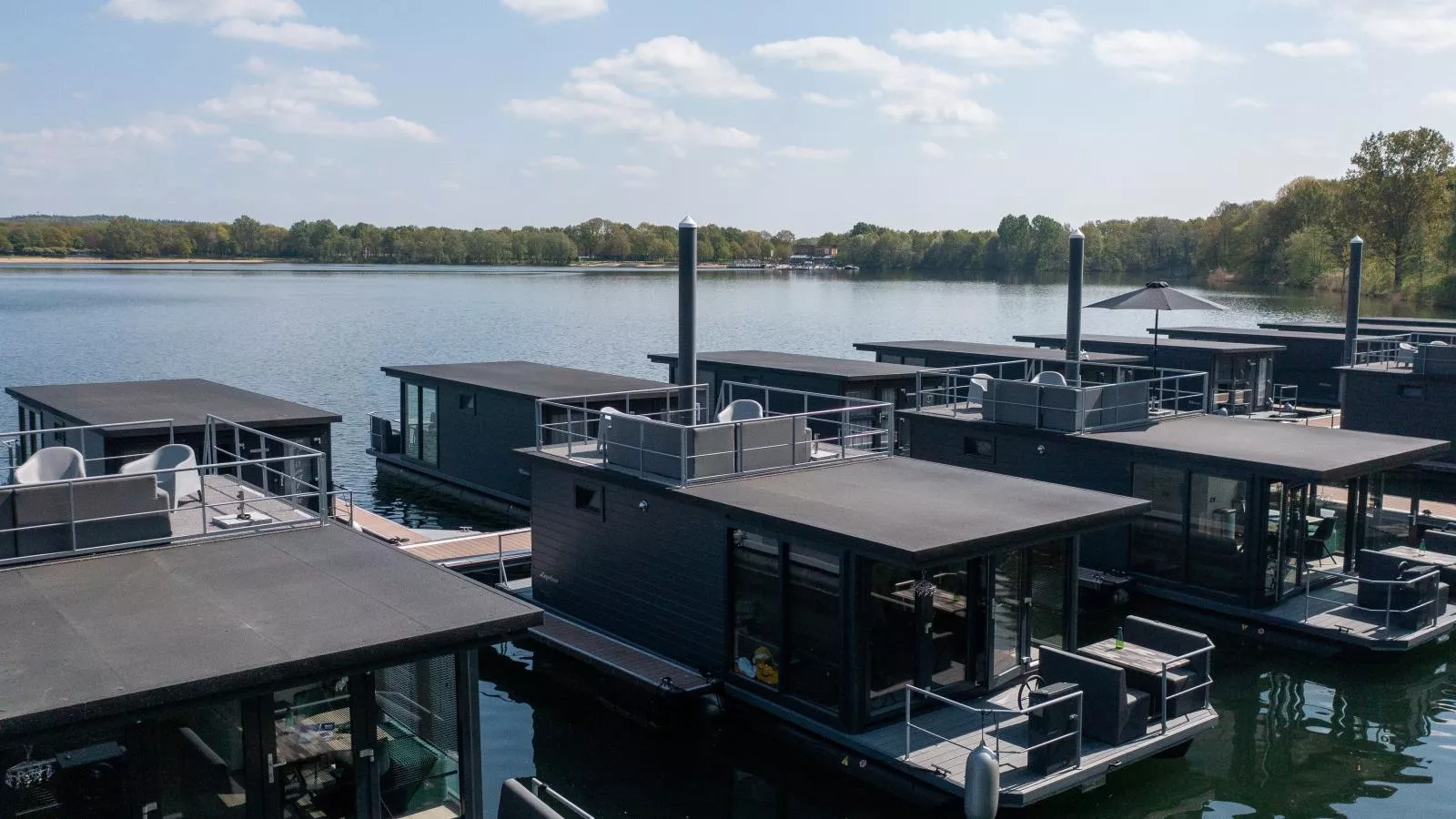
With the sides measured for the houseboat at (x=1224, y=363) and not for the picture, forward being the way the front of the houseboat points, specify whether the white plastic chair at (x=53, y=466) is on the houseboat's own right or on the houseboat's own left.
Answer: on the houseboat's own right

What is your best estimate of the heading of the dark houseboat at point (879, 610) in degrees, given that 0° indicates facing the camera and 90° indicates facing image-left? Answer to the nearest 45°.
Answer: approximately 315°

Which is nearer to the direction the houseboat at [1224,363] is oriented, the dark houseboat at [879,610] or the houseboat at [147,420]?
the dark houseboat

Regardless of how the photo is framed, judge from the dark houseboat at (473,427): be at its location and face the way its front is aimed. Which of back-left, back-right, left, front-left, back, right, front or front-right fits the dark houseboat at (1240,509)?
back

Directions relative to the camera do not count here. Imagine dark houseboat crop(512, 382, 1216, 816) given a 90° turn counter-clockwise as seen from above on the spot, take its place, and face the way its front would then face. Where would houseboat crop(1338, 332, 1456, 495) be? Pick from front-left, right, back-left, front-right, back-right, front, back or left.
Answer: front

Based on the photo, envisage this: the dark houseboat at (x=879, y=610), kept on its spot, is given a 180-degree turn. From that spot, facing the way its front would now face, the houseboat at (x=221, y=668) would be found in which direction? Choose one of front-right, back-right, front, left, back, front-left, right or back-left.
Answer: left

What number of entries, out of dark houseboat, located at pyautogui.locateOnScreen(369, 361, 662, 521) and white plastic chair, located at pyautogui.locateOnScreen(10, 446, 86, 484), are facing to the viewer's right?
0

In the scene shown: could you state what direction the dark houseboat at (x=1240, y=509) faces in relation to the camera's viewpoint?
facing the viewer and to the right of the viewer

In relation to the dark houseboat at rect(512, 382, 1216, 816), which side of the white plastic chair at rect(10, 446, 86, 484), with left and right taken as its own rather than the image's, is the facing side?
left

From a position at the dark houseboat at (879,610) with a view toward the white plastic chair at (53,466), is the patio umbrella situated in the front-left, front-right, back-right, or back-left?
back-right

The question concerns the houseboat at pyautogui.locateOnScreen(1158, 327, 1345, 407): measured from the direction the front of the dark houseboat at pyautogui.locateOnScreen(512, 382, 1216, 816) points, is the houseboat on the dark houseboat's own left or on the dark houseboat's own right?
on the dark houseboat's own left

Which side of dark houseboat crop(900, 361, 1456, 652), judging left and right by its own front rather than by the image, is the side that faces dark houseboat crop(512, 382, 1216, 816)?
right

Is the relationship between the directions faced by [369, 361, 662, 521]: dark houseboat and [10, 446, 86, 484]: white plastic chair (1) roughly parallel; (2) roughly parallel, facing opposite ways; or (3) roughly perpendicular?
roughly perpendicular

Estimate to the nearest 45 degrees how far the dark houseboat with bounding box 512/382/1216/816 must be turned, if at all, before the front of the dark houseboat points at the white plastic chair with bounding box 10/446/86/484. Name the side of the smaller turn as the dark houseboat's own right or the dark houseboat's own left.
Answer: approximately 135° to the dark houseboat's own right

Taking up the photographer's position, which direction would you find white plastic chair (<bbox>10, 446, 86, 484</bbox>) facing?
facing the viewer and to the left of the viewer

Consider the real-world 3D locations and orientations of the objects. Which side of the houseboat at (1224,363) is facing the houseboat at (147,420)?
right

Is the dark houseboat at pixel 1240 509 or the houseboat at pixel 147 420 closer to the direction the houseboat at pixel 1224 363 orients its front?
the dark houseboat

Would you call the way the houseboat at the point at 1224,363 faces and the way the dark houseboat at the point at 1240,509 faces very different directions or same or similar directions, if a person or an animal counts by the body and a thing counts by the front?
same or similar directions
